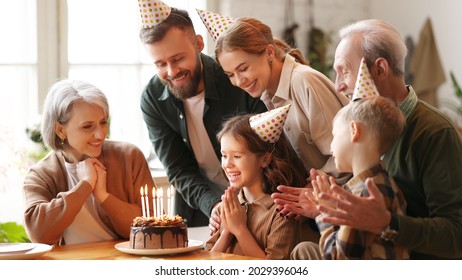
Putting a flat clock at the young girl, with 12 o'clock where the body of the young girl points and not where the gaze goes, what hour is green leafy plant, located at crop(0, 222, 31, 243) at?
The green leafy plant is roughly at 3 o'clock from the young girl.

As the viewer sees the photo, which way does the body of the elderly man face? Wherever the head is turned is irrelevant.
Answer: to the viewer's left

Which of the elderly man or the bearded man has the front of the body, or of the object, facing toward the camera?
the bearded man

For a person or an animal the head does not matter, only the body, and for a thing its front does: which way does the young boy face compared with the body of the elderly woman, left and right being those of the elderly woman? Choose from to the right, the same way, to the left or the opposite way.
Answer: the opposite way

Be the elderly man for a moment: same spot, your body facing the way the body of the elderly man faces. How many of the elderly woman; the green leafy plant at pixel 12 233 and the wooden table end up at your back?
0

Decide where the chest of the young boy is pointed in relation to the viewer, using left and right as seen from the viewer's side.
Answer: facing to the left of the viewer

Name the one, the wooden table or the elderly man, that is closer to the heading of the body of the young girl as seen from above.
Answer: the wooden table

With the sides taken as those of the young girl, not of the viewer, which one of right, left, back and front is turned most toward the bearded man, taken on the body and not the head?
right

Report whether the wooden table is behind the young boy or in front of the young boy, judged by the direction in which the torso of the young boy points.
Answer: in front

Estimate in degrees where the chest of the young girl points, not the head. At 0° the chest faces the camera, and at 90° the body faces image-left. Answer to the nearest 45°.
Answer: approximately 45°

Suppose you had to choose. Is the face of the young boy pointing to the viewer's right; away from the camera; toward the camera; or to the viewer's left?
to the viewer's left

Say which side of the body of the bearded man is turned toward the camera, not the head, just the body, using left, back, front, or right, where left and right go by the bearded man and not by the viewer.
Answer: front

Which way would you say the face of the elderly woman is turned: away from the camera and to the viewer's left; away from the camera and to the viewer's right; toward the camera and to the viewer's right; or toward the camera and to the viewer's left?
toward the camera and to the viewer's right
